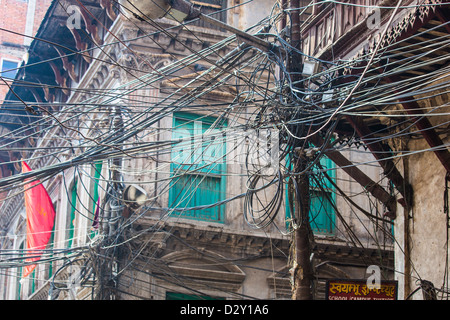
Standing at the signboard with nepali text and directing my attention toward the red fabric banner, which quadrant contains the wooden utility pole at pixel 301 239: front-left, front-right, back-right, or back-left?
front-left

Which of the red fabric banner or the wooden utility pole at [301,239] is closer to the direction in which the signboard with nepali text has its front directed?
the wooden utility pole

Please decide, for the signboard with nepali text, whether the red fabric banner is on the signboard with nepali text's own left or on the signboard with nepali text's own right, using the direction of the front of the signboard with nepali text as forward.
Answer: on the signboard with nepali text's own right

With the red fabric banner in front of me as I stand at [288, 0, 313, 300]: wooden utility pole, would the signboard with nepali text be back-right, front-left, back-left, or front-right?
back-right

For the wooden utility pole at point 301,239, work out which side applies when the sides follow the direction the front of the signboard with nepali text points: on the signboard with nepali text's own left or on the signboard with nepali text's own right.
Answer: on the signboard with nepali text's own right

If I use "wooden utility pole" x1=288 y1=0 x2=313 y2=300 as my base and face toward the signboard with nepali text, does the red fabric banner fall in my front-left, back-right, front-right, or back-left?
back-left

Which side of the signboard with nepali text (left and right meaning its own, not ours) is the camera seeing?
front
